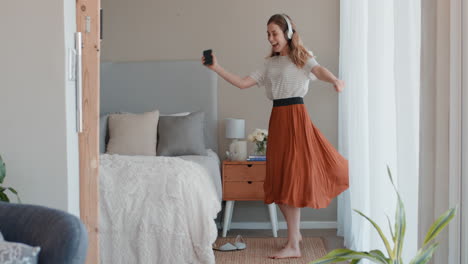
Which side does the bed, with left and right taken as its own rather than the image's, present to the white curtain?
left

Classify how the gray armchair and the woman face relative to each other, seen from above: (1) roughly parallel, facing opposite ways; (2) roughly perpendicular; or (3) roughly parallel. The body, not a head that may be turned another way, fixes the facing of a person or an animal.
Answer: roughly perpendicular

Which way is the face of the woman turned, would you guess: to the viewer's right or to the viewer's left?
to the viewer's left
